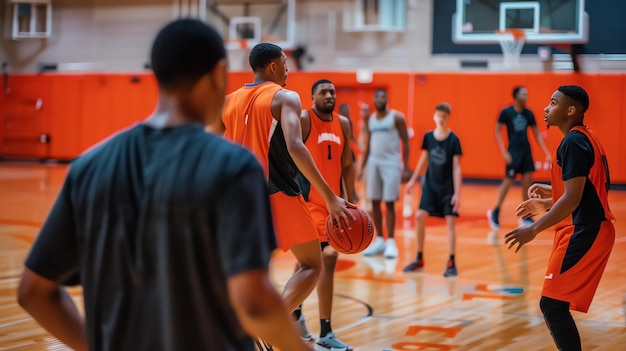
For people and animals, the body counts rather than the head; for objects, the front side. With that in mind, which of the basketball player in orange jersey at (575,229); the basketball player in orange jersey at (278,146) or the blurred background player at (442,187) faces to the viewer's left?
the basketball player in orange jersey at (575,229)

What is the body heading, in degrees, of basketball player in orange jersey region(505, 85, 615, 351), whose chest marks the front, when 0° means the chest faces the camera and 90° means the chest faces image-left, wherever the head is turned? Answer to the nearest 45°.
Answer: approximately 90°

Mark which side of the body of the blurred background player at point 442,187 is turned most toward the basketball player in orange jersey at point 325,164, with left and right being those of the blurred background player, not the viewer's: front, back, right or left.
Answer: front

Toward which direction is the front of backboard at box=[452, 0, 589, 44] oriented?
toward the camera

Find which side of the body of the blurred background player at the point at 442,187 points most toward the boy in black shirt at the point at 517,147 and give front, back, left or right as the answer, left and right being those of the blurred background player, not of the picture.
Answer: back

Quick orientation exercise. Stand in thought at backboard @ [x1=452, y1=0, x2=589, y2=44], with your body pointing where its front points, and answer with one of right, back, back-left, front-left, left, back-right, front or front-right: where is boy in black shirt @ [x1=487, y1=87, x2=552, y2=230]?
front

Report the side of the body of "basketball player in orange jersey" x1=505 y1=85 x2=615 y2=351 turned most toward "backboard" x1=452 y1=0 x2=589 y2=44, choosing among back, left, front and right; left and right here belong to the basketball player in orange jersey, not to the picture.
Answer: right

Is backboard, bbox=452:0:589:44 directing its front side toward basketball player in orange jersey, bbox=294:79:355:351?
yes

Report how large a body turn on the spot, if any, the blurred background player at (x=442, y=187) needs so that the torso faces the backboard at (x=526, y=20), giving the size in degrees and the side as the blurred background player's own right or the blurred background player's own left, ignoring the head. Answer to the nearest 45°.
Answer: approximately 180°

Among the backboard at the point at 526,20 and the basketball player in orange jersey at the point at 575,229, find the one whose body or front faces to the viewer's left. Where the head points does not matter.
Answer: the basketball player in orange jersey

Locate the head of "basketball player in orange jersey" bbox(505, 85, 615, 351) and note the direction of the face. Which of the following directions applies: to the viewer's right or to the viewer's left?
to the viewer's left

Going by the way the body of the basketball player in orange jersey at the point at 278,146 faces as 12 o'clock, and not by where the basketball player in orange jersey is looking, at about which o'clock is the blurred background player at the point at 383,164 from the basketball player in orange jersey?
The blurred background player is roughly at 11 o'clock from the basketball player in orange jersey.

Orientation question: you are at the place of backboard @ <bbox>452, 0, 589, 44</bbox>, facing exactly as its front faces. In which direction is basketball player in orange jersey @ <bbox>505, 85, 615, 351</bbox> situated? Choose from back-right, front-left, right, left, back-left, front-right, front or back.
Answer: front
